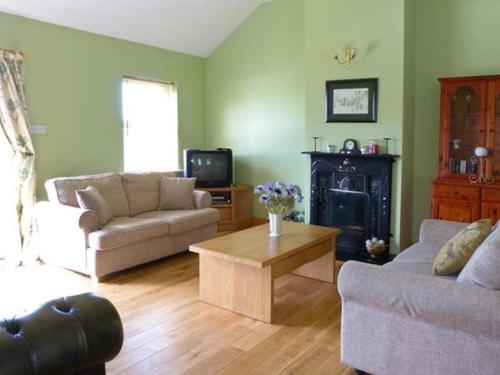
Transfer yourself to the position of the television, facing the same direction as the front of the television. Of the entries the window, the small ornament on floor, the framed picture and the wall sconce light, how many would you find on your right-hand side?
1

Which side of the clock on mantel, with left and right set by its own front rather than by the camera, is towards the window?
right

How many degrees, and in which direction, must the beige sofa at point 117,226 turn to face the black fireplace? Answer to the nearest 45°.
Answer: approximately 45° to its left

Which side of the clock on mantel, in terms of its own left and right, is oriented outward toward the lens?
front

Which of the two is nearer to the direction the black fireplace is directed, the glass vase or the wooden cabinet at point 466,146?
the glass vase

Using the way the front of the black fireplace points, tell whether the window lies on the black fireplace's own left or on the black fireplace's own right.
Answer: on the black fireplace's own right

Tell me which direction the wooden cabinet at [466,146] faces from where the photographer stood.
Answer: facing the viewer

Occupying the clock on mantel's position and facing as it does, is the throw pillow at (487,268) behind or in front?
in front

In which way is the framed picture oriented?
toward the camera

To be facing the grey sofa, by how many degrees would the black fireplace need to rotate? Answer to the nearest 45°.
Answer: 0° — it already faces it

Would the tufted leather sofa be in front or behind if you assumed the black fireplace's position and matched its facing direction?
in front

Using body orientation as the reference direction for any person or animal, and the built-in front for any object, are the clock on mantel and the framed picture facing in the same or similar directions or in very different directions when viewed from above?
same or similar directions

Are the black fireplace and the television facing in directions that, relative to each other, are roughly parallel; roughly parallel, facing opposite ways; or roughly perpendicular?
roughly parallel

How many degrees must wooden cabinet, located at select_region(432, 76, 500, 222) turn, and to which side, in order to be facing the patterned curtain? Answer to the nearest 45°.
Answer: approximately 45° to its right

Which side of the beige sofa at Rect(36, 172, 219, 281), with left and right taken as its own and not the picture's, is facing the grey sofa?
front

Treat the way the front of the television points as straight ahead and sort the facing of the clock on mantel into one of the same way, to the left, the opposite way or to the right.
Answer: the same way
